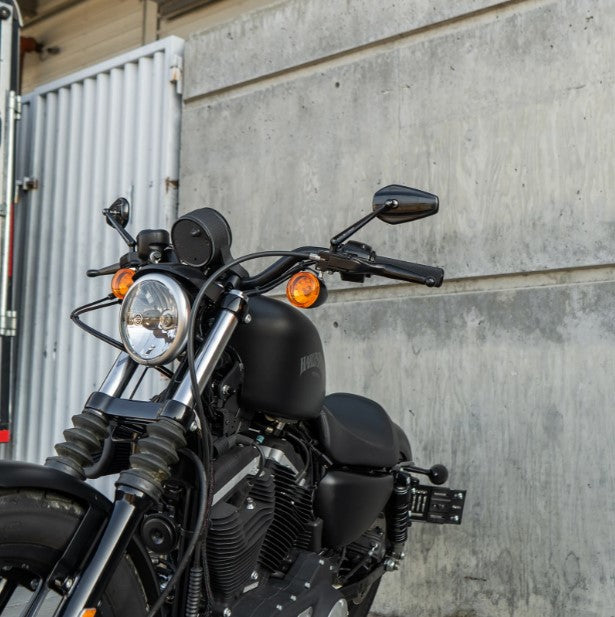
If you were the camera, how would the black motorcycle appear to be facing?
facing the viewer and to the left of the viewer

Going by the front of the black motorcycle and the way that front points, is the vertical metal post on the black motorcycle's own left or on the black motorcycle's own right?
on the black motorcycle's own right

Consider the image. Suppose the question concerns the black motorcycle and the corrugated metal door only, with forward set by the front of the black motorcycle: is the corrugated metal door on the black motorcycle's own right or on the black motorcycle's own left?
on the black motorcycle's own right
